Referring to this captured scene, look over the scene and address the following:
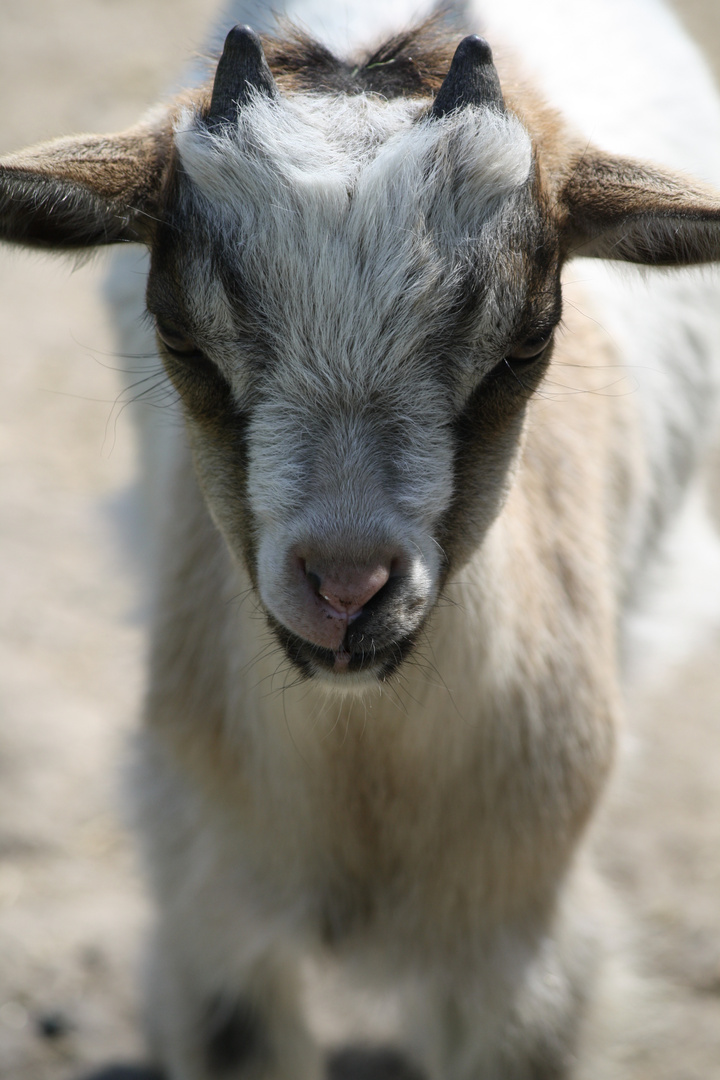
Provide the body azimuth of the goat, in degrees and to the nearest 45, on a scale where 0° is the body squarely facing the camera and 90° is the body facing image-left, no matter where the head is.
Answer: approximately 0°
